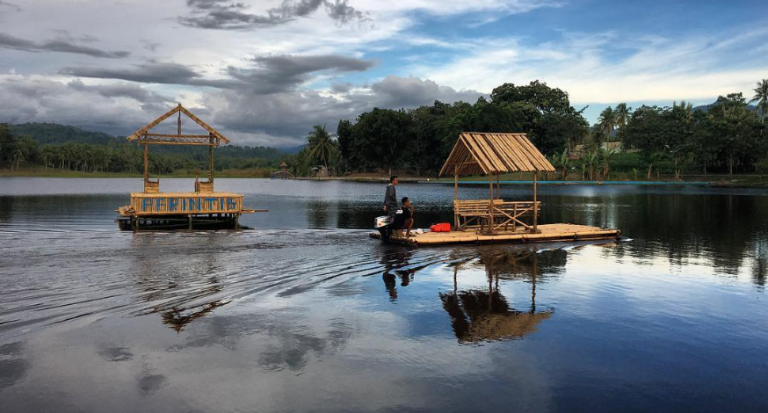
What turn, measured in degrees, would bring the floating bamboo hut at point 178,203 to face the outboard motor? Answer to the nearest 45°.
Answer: approximately 45° to its left

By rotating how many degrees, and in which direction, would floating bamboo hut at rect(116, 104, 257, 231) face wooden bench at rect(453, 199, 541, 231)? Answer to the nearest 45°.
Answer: approximately 45° to its left

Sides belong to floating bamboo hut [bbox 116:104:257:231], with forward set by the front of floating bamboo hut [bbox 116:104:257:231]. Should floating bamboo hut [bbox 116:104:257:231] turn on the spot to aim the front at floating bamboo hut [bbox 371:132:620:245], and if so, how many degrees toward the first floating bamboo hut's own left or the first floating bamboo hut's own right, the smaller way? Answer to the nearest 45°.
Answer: approximately 45° to the first floating bamboo hut's own left

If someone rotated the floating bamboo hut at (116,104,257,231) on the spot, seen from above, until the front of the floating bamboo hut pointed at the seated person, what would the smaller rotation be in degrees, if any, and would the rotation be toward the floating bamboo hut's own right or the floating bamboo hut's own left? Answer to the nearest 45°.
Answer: approximately 45° to the floating bamboo hut's own left

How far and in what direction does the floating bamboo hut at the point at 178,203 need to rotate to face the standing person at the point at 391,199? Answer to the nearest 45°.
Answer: approximately 45° to its left
